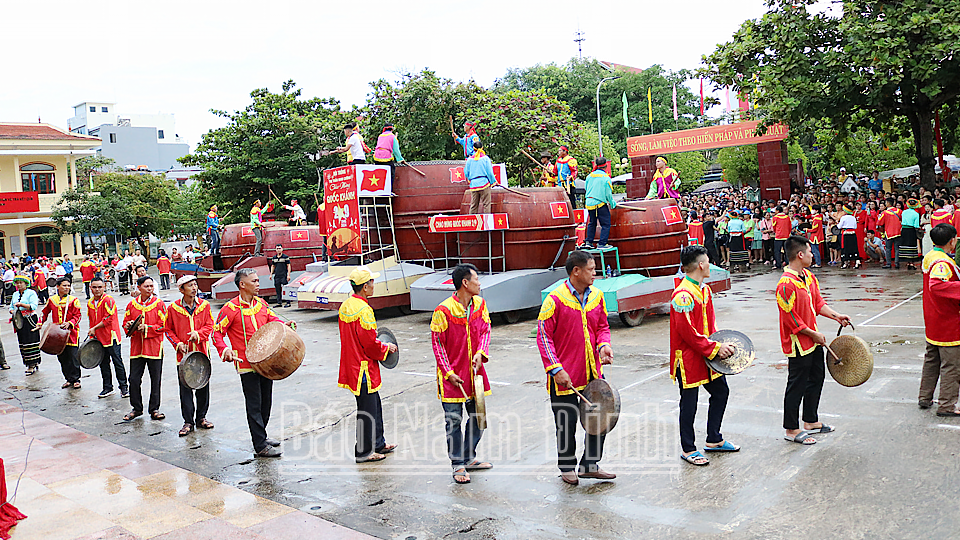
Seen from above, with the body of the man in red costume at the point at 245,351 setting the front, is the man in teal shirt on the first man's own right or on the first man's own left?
on the first man's own left

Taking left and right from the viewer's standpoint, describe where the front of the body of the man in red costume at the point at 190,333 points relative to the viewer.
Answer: facing the viewer

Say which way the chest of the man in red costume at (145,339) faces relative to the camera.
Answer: toward the camera

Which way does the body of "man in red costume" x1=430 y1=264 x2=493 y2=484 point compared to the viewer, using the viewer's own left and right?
facing the viewer and to the right of the viewer

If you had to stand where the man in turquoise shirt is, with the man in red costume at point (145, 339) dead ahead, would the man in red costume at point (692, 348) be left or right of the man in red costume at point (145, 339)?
left

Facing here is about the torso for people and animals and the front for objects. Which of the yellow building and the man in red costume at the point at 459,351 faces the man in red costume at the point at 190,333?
the yellow building

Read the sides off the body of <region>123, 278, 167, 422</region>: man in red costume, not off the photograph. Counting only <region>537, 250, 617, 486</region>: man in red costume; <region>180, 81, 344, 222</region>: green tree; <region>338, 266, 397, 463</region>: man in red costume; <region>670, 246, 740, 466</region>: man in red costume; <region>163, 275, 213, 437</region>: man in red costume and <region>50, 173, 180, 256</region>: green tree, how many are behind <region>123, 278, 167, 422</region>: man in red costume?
2

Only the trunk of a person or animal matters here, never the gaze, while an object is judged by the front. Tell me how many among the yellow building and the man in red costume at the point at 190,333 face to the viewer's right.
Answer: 0

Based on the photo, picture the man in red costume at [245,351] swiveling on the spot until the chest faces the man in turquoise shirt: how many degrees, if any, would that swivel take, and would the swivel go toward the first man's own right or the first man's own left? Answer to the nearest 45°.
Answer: approximately 90° to the first man's own left

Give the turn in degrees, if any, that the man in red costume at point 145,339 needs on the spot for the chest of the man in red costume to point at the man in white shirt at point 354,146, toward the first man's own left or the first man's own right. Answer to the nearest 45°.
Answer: approximately 135° to the first man's own left
